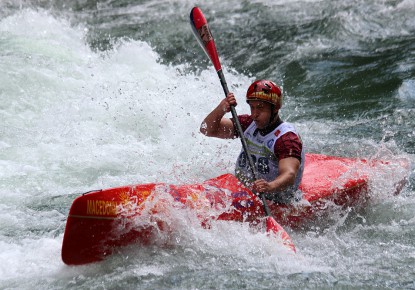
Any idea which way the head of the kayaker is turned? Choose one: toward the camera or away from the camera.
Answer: toward the camera

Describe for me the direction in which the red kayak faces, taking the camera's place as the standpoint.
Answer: facing the viewer and to the left of the viewer
